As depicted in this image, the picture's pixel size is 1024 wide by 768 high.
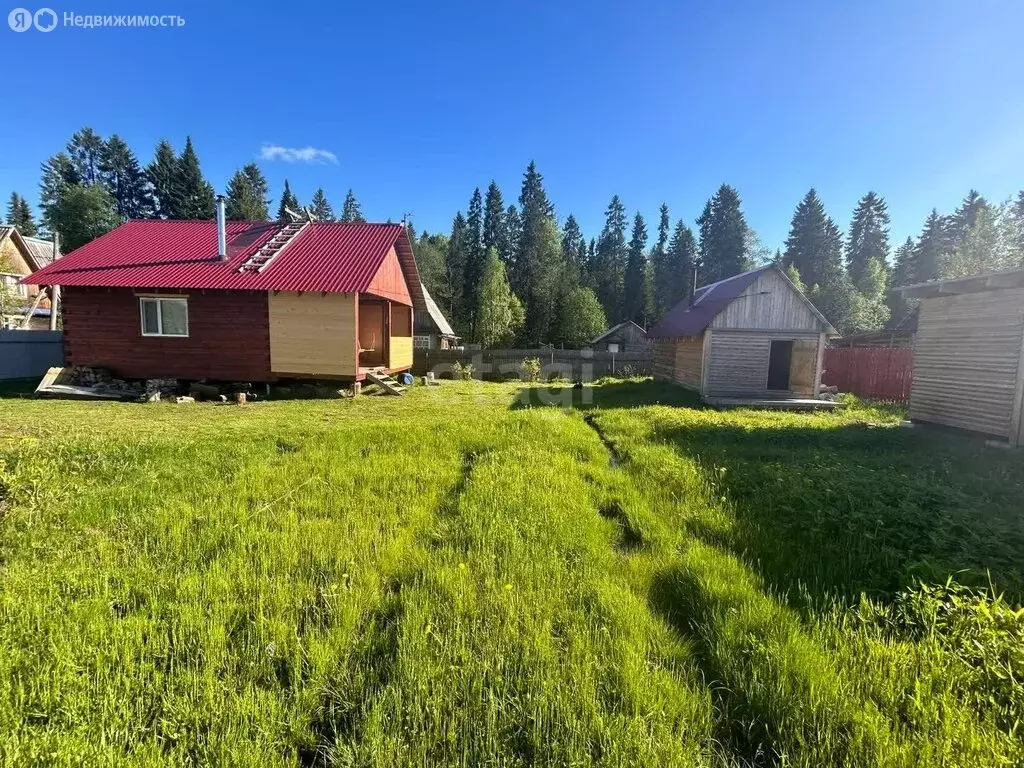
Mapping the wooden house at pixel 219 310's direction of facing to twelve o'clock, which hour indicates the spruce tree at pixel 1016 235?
The spruce tree is roughly at 12 o'clock from the wooden house.

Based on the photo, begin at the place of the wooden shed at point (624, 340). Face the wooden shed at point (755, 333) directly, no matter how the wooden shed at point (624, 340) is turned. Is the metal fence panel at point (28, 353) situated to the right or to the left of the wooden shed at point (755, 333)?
right

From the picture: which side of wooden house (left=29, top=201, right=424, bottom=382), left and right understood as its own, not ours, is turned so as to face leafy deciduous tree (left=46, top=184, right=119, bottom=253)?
left

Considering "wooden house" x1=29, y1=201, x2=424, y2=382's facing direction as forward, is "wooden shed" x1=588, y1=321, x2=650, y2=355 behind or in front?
in front

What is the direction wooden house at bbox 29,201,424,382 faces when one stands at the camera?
facing to the right of the viewer

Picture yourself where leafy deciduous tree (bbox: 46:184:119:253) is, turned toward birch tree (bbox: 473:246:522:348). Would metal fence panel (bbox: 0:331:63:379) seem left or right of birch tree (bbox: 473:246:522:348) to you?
right

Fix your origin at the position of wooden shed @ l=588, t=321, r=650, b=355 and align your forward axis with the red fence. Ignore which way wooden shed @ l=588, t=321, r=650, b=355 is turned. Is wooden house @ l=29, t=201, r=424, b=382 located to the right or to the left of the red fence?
right

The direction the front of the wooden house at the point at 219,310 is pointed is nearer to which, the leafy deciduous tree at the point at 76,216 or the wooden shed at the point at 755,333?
the wooden shed

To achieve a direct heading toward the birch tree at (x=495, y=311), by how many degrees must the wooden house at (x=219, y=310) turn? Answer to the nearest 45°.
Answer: approximately 45° to its left

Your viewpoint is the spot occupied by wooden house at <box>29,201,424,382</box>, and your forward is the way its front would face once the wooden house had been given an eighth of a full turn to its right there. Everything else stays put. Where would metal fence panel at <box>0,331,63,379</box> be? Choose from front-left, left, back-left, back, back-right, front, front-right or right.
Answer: back
